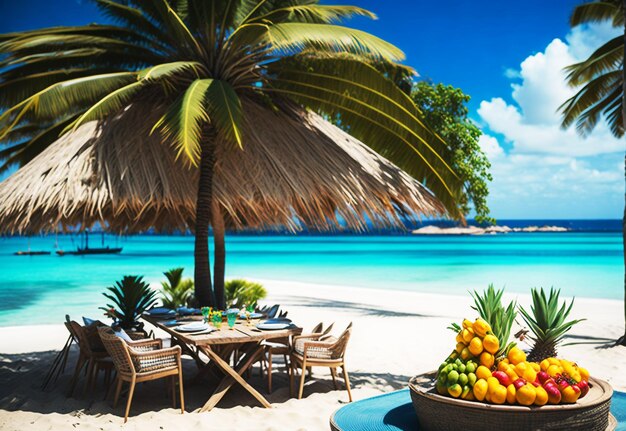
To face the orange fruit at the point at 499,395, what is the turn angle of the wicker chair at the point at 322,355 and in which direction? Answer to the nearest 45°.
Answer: approximately 90° to its left

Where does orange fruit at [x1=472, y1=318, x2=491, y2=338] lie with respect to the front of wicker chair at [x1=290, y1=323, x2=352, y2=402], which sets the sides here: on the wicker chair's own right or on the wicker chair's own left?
on the wicker chair's own left

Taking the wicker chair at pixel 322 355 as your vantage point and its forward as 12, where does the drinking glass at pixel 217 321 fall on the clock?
The drinking glass is roughly at 12 o'clock from the wicker chair.

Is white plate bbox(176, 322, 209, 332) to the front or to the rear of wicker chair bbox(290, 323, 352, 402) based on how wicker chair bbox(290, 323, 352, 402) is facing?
to the front

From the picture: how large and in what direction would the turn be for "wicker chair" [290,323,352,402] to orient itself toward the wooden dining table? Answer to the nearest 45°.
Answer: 0° — it already faces it

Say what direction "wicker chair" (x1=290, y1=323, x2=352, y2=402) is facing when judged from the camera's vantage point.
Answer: facing to the left of the viewer

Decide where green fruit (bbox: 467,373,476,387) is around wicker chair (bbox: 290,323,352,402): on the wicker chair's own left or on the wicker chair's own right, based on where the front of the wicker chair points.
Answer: on the wicker chair's own left
